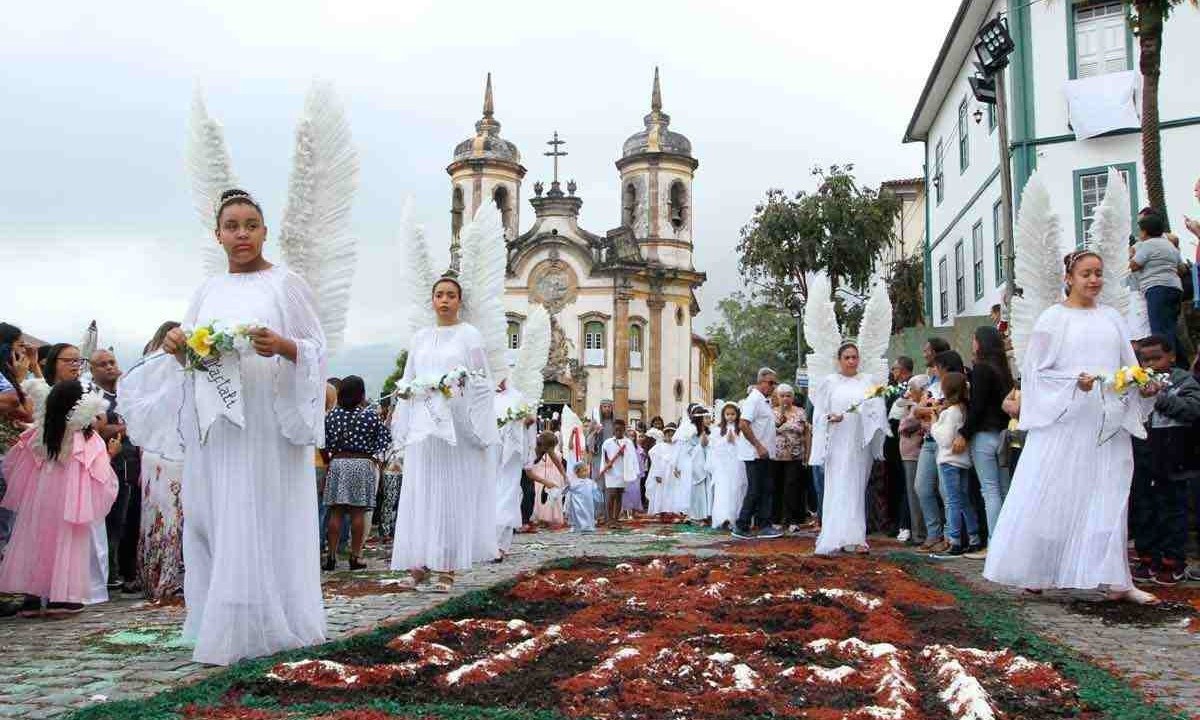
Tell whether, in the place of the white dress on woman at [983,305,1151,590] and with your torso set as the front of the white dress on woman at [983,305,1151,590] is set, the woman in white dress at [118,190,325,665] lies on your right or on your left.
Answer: on your right

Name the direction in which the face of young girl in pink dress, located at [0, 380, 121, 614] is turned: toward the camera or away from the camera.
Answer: away from the camera

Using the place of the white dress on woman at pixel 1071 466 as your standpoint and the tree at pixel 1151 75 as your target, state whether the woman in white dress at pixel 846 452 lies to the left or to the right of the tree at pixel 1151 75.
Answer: left

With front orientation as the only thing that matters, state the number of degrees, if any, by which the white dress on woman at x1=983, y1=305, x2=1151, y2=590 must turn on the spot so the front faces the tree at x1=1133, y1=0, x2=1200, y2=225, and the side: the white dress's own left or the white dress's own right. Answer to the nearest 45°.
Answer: approximately 135° to the white dress's own left

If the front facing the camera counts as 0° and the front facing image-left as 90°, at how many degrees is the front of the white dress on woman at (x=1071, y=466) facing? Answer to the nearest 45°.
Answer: approximately 315°

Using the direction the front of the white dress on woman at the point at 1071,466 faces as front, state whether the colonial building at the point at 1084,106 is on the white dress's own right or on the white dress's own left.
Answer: on the white dress's own left

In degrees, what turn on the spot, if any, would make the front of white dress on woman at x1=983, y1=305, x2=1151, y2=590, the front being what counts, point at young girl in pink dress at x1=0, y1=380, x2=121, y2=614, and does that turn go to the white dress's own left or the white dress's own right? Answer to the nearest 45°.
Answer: approximately 135° to the white dress's own right

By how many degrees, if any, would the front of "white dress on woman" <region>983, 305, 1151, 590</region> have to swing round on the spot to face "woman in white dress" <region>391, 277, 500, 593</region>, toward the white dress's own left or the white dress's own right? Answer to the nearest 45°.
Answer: approximately 135° to the white dress's own right

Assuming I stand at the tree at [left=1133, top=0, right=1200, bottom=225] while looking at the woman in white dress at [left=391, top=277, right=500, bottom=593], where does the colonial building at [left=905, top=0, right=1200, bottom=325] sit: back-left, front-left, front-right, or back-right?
back-right
